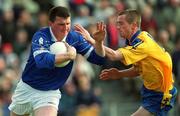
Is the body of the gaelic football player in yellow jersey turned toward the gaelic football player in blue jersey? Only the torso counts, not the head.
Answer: yes

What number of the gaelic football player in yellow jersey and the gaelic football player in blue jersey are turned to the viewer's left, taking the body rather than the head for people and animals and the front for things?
1

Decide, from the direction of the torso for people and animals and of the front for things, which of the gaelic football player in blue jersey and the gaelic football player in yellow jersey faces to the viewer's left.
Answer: the gaelic football player in yellow jersey

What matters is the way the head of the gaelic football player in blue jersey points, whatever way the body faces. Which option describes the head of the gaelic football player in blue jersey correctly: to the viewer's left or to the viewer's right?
to the viewer's right

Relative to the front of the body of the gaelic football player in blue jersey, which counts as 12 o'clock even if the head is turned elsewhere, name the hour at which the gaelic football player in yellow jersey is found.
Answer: The gaelic football player in yellow jersey is roughly at 11 o'clock from the gaelic football player in blue jersey.

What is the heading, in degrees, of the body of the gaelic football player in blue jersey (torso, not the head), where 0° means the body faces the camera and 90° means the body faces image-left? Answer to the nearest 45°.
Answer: approximately 315°

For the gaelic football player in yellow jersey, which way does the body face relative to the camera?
to the viewer's left
